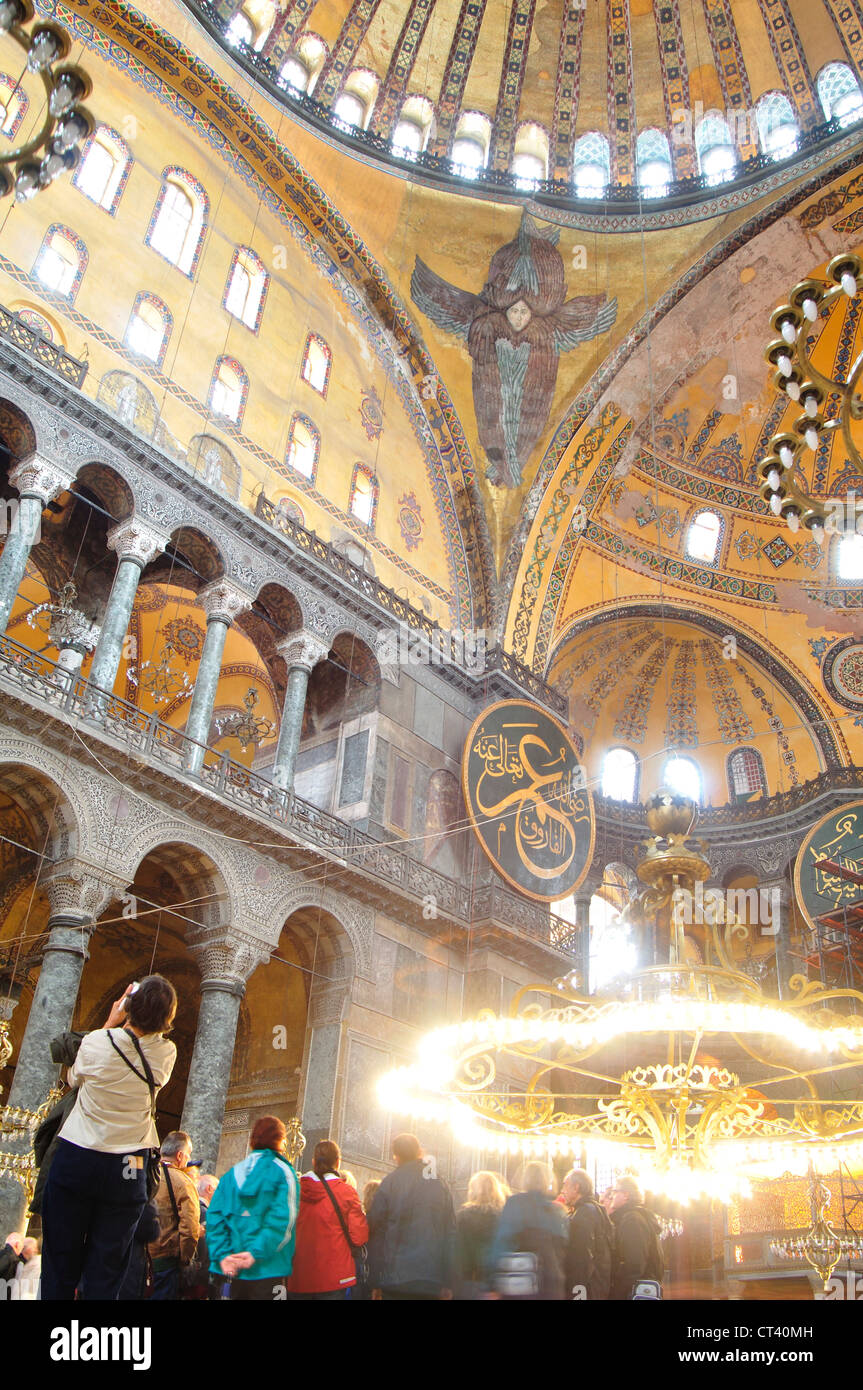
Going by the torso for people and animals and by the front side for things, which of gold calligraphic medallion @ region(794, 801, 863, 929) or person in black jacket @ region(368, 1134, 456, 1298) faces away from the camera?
the person in black jacket

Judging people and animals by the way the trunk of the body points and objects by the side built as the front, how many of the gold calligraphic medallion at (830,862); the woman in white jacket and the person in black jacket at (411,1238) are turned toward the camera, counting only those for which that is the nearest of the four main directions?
1

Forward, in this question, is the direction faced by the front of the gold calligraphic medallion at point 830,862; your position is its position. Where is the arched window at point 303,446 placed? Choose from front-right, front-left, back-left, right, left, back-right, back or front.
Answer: front-right

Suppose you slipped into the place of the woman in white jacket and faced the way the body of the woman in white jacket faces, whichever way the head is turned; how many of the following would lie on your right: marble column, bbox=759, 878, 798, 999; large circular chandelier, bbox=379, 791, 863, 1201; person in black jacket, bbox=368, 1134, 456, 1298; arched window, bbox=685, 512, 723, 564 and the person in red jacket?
5

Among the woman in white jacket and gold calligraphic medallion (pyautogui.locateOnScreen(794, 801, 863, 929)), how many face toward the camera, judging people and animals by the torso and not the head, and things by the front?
1

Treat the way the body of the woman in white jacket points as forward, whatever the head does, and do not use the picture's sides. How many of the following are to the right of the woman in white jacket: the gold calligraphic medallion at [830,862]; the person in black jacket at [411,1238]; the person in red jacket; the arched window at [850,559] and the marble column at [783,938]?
5

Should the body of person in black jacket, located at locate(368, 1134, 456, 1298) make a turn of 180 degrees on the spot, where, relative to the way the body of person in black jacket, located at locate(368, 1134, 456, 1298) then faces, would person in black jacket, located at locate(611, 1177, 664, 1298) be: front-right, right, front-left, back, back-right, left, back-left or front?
back-left

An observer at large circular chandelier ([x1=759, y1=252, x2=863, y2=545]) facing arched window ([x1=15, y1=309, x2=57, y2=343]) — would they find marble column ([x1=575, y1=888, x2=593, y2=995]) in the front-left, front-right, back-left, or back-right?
front-right

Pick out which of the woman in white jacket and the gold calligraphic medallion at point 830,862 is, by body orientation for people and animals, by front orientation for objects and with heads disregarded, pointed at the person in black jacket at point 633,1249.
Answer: the gold calligraphic medallion

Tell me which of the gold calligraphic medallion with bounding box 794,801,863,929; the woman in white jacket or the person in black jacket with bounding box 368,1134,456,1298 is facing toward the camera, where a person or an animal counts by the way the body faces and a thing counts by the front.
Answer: the gold calligraphic medallion

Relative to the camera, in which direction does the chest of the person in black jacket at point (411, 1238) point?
away from the camera

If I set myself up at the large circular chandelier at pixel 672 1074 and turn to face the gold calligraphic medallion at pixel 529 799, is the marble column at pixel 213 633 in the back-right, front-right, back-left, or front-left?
front-left

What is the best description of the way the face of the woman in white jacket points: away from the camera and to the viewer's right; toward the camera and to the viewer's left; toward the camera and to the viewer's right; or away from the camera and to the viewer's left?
away from the camera and to the viewer's left

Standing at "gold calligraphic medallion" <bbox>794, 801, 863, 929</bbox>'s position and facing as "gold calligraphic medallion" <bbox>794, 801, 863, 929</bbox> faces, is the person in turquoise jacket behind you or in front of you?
in front

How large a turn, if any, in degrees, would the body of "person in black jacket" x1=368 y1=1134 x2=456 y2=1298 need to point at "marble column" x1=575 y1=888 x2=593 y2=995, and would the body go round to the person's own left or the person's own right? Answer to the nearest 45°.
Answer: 0° — they already face it

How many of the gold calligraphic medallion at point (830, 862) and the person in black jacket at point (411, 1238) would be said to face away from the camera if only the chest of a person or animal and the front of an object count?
1

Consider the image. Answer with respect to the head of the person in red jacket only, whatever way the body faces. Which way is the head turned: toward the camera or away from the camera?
away from the camera
